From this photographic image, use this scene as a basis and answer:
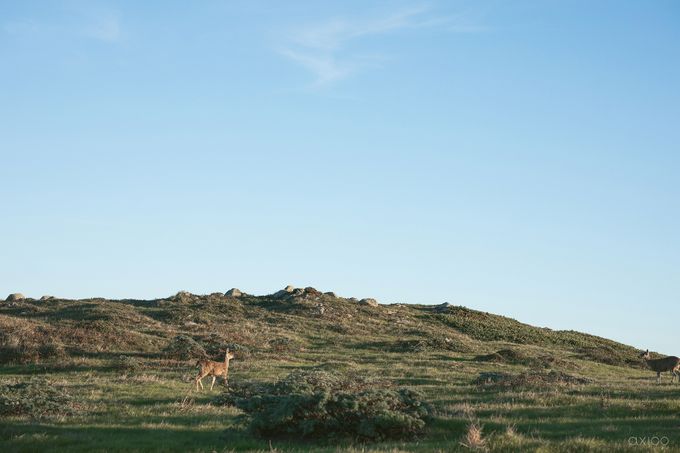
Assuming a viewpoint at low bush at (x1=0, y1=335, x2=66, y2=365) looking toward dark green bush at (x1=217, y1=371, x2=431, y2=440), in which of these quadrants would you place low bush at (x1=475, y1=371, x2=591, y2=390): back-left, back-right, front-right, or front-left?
front-left

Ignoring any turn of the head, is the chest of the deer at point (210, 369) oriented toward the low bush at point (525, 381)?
yes

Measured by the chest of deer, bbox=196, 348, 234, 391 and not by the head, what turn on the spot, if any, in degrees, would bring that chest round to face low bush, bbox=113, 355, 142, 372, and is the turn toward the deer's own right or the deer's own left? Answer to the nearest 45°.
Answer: approximately 135° to the deer's own left

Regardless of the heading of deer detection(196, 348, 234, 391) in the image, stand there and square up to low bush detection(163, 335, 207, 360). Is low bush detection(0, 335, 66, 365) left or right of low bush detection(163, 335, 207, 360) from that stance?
left

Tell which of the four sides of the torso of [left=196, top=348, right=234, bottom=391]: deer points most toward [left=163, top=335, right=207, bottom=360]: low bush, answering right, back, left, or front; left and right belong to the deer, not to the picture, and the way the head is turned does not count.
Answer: left

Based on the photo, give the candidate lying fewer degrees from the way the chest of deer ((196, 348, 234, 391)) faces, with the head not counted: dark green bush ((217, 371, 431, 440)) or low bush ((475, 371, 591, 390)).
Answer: the low bush

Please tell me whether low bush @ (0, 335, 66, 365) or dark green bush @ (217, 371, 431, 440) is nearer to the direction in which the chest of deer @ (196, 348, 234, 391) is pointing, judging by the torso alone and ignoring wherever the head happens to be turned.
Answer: the dark green bush

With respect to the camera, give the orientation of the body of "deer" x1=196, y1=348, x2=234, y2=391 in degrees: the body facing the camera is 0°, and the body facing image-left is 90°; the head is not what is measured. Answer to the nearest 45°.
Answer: approximately 270°

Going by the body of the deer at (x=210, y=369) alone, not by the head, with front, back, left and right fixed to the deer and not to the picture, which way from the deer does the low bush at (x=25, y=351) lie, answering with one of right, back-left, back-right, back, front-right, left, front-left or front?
back-left

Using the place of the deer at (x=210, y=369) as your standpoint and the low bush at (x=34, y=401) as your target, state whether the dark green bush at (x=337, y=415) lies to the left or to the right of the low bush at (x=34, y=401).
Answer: left

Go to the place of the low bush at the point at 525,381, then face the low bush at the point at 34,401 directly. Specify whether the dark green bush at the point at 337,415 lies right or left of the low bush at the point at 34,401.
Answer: left

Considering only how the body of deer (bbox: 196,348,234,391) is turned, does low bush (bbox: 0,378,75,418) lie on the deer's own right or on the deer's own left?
on the deer's own right

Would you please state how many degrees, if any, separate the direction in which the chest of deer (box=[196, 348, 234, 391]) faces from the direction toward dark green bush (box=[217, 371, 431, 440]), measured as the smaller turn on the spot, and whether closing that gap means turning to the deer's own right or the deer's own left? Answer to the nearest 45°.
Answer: approximately 90° to the deer's own right
